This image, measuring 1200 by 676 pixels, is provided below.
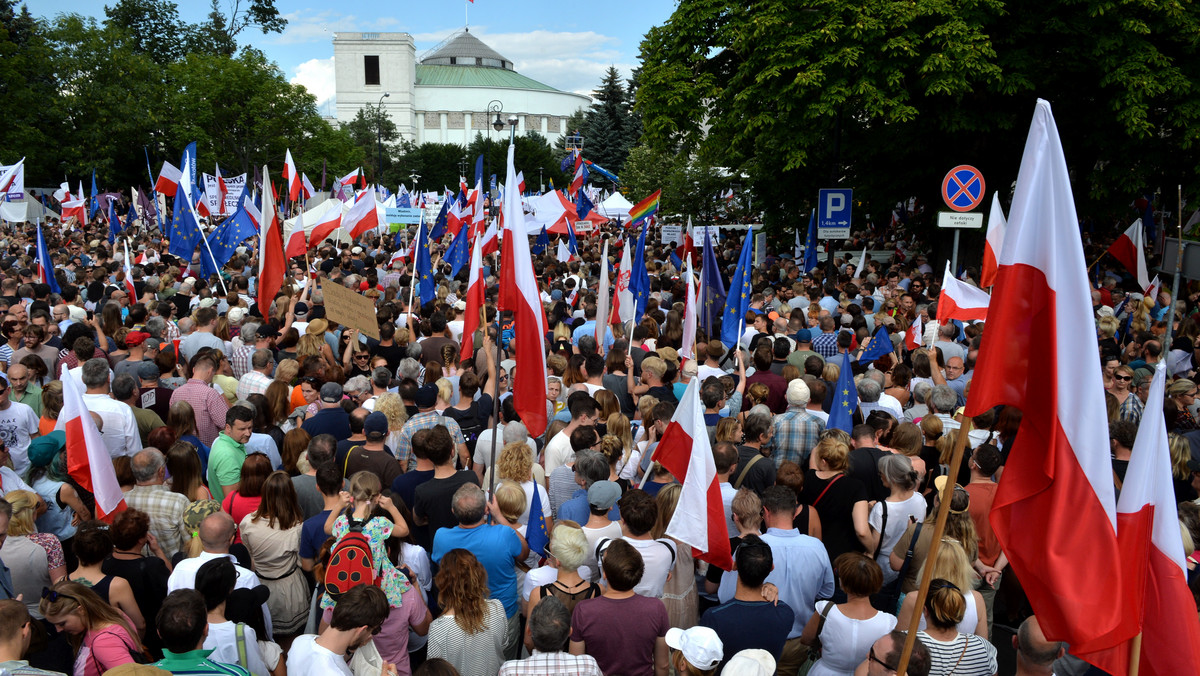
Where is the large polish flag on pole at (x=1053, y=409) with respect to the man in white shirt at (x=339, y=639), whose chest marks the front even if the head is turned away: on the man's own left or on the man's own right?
on the man's own right

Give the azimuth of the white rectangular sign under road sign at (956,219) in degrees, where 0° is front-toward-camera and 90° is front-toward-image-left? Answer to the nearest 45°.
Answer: approximately 0°

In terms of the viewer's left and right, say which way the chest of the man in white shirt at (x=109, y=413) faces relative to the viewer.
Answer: facing away from the viewer

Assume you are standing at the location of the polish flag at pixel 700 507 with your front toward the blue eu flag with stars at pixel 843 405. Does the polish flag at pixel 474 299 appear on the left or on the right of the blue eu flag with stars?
left

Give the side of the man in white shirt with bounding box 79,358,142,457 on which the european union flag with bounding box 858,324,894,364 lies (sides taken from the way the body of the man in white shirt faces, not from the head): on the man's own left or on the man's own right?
on the man's own right

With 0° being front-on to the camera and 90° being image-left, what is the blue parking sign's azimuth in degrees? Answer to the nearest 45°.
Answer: approximately 0°

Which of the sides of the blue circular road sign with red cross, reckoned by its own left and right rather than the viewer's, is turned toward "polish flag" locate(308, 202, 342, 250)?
right

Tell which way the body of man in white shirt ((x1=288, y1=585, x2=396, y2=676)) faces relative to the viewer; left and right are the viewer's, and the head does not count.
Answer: facing away from the viewer and to the right of the viewer

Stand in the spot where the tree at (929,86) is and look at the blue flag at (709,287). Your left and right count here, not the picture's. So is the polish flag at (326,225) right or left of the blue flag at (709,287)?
right

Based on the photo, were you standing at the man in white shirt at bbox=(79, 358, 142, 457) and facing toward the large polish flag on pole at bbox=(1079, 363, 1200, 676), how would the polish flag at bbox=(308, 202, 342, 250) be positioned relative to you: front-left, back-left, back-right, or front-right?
back-left

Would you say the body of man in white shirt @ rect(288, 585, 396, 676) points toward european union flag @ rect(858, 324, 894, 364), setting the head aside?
yes
